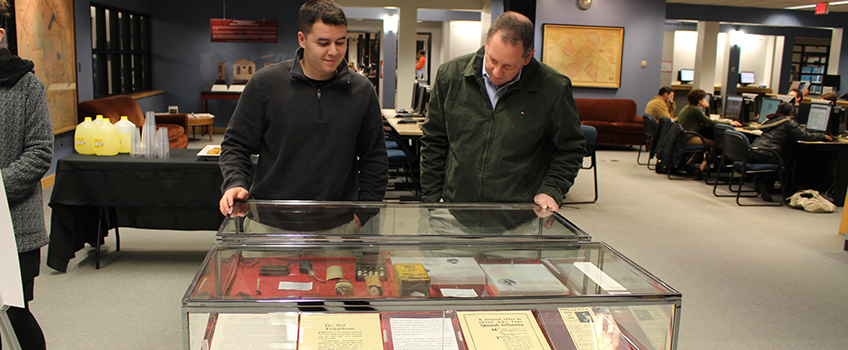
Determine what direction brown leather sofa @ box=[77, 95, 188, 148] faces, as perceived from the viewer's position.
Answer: facing the viewer and to the right of the viewer

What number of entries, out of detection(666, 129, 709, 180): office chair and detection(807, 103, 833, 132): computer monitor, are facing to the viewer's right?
1

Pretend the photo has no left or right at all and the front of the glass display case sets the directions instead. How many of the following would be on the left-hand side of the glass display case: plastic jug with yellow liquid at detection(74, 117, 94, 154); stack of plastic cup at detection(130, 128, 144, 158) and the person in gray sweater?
0

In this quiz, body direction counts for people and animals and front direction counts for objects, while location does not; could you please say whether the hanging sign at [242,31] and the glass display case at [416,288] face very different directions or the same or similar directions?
same or similar directions

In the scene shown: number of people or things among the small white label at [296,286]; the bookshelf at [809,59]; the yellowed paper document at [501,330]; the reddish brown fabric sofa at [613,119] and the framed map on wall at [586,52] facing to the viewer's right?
0

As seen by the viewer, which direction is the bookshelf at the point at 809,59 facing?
toward the camera

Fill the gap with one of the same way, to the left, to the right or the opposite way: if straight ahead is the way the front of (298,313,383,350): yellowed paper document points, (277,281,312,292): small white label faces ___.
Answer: the same way

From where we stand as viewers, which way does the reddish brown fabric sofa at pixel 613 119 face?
facing the viewer

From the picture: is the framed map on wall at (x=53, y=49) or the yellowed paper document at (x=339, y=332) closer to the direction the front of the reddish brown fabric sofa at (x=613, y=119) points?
the yellowed paper document

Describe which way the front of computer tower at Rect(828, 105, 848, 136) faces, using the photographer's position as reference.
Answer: facing the viewer and to the left of the viewer

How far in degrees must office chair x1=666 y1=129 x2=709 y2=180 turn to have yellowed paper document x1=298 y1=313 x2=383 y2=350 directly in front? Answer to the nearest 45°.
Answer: approximately 90° to its right

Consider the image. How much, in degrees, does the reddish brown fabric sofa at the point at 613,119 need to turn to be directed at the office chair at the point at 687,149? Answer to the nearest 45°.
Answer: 0° — it already faces it

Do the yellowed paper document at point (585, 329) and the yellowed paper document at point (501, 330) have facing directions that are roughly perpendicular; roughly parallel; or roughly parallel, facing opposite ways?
roughly parallel

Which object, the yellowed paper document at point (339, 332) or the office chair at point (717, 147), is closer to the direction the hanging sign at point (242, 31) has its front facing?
the yellowed paper document

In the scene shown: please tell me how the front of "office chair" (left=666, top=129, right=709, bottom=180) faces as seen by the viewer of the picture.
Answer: facing to the right of the viewer

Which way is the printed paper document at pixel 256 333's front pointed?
toward the camera

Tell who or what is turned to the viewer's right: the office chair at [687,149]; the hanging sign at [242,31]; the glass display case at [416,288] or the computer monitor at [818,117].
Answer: the office chair

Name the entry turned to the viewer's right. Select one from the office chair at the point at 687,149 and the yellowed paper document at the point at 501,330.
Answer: the office chair
